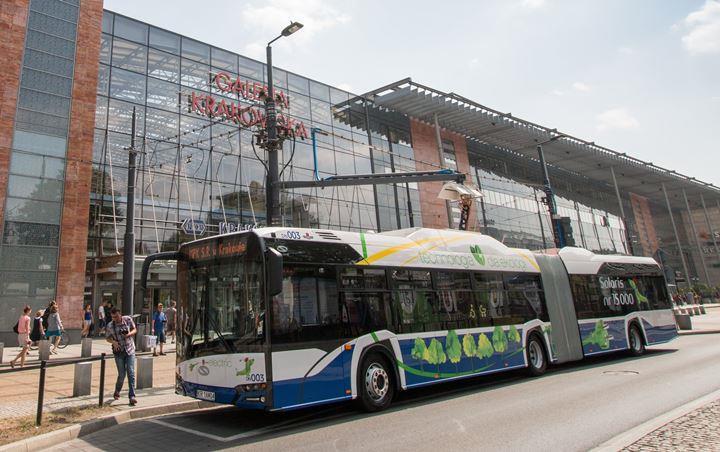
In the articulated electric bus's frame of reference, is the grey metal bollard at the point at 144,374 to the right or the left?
on its right

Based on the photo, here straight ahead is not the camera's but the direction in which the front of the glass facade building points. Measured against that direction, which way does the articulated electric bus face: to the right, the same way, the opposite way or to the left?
to the right

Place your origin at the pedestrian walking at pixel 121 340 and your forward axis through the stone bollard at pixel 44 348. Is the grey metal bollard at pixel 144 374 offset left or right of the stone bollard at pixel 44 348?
right

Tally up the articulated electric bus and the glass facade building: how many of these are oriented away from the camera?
0

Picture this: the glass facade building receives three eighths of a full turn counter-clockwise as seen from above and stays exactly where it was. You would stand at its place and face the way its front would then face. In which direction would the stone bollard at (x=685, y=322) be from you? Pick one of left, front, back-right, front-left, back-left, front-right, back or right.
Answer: right

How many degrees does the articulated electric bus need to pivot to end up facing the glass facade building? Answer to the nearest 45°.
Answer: approximately 90° to its right

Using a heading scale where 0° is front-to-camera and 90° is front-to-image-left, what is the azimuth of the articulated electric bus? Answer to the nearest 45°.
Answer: approximately 45°

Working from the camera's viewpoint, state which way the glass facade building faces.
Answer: facing the viewer and to the right of the viewer

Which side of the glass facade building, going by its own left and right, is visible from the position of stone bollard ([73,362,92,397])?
front

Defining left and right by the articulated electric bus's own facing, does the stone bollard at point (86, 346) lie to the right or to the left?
on its right
